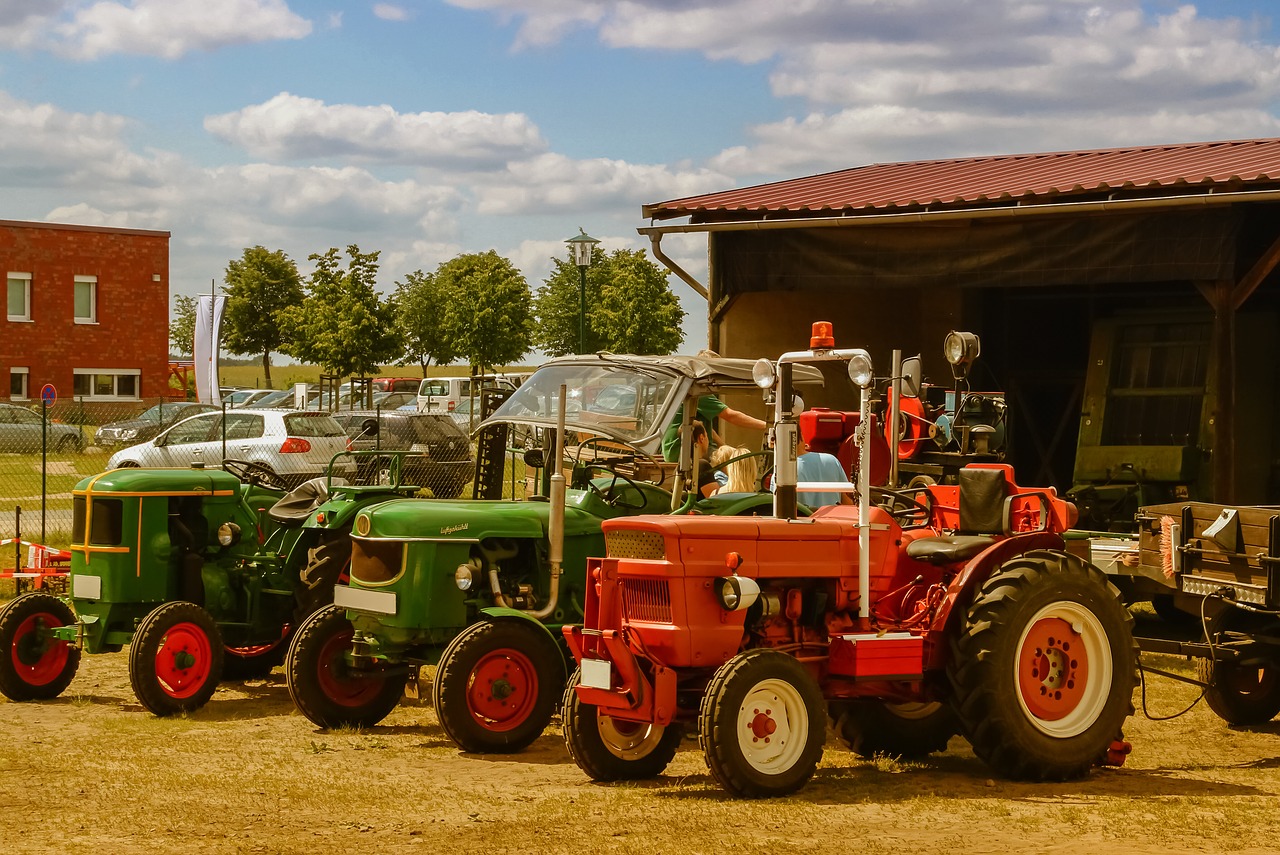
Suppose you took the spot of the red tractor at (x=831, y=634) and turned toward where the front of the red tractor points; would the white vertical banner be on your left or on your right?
on your right

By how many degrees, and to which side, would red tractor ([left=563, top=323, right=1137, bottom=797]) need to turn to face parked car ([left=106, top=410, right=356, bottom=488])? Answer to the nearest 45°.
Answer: approximately 90° to its right

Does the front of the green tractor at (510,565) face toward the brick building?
no

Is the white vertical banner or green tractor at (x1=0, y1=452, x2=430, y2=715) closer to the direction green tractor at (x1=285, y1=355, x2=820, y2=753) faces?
the green tractor

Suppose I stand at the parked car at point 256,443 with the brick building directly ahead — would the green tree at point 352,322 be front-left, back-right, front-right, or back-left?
front-right

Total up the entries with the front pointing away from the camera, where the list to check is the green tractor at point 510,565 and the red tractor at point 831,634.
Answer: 0

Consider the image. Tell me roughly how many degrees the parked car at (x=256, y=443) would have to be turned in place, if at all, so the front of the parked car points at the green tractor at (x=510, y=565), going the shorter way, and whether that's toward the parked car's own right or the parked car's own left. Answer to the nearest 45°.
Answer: approximately 135° to the parked car's own left

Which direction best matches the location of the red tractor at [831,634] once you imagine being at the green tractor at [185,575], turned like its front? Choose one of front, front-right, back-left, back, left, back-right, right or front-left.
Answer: left

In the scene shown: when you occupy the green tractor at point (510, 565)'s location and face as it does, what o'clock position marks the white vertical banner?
The white vertical banner is roughly at 4 o'clock from the green tractor.

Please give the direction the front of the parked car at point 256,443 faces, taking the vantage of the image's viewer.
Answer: facing away from the viewer and to the left of the viewer

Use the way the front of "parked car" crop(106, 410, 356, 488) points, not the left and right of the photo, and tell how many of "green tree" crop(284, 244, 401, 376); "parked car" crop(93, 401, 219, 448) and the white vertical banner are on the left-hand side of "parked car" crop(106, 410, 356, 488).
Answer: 0

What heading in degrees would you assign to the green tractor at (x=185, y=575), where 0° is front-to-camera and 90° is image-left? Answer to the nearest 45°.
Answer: approximately 45°

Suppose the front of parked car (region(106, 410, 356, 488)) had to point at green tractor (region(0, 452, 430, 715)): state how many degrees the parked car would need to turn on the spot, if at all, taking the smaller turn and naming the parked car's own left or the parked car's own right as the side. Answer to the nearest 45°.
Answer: approximately 135° to the parked car's own left

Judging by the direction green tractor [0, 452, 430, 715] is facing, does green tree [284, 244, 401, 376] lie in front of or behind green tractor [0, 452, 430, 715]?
behind

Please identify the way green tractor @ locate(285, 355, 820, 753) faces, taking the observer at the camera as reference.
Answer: facing the viewer and to the left of the viewer

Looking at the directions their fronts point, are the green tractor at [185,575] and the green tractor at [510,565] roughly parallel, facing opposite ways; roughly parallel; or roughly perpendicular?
roughly parallel

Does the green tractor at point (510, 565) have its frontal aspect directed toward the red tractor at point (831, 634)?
no
